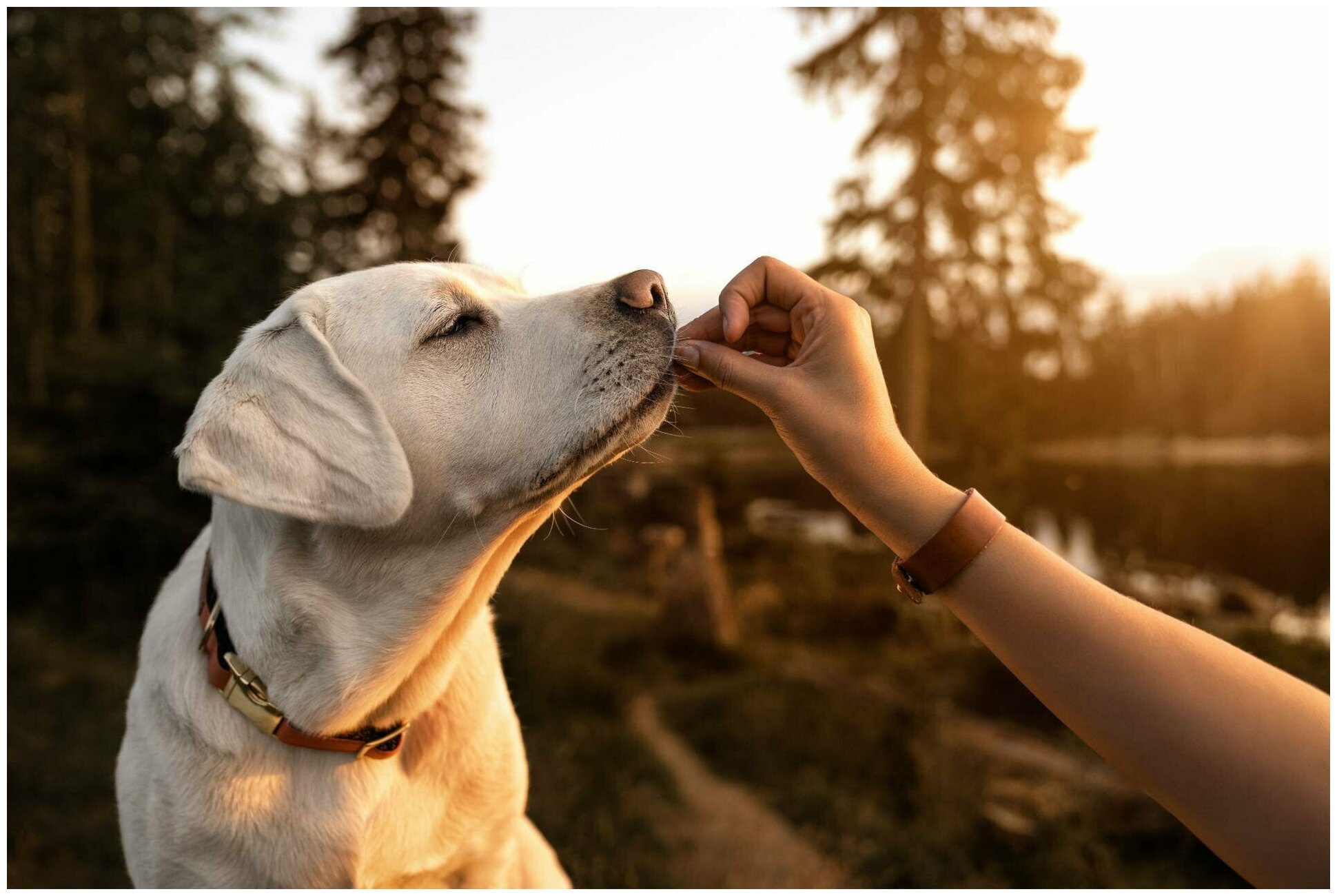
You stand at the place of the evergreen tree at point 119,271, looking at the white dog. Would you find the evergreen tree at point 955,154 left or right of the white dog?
left

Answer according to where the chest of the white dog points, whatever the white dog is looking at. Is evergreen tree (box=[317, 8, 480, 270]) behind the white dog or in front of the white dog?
behind

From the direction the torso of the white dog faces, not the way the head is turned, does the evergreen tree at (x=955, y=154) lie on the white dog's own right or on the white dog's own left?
on the white dog's own left

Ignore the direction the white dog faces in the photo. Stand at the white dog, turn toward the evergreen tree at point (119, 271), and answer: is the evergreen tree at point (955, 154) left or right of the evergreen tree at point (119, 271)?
right

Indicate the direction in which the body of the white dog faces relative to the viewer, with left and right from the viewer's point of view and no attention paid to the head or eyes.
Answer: facing the viewer and to the right of the viewer

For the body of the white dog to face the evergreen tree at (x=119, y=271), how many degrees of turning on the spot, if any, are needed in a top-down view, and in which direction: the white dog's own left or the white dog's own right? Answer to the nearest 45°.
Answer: approximately 135° to the white dog's own left

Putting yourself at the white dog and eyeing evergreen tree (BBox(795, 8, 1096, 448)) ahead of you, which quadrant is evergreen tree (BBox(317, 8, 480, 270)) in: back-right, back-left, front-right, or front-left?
front-left

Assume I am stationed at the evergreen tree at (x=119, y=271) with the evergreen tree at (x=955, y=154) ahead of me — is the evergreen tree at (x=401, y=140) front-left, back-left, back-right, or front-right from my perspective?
front-left
